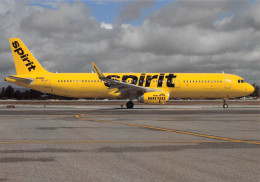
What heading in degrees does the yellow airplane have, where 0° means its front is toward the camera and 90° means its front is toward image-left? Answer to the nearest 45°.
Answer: approximately 270°
